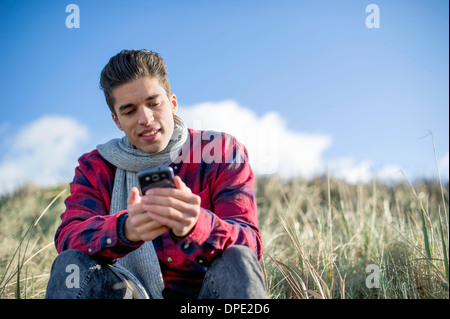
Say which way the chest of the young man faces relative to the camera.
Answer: toward the camera

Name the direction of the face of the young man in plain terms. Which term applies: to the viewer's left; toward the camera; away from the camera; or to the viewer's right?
toward the camera
